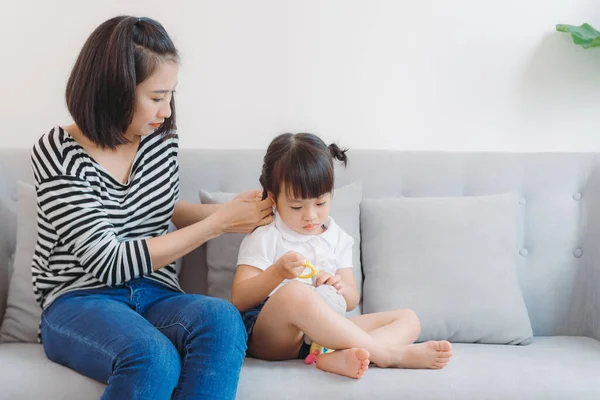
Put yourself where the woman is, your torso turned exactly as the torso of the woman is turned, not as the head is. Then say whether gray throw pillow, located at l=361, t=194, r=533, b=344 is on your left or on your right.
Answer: on your left

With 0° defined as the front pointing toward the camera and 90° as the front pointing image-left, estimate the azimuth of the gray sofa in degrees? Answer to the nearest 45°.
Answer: approximately 0°

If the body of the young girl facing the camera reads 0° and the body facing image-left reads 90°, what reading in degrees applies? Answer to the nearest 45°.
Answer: approximately 315°

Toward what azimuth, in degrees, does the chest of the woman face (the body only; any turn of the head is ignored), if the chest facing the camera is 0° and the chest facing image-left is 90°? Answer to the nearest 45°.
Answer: approximately 315°
